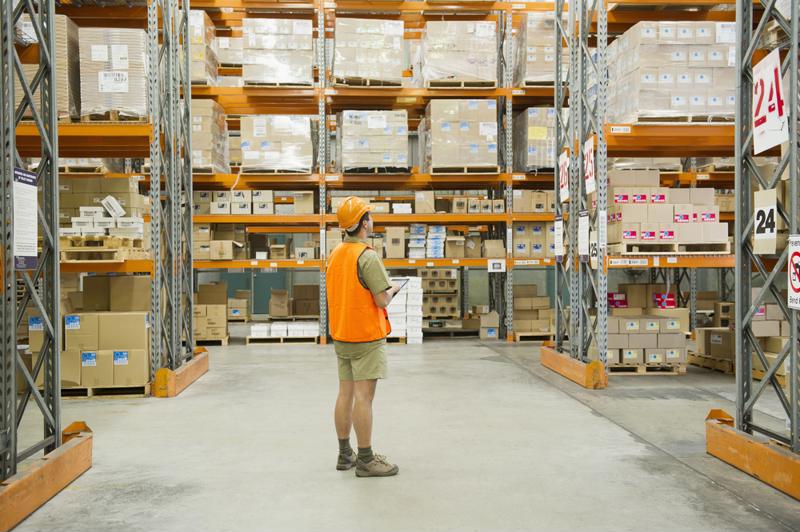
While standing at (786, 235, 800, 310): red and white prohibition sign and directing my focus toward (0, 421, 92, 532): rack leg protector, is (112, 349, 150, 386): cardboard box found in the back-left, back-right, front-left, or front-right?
front-right

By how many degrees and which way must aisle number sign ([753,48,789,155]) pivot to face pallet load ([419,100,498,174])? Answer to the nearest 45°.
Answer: approximately 90° to its right

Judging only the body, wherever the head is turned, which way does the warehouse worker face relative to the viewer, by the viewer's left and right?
facing away from the viewer and to the right of the viewer

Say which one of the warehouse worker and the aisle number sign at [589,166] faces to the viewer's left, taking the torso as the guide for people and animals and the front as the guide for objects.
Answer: the aisle number sign

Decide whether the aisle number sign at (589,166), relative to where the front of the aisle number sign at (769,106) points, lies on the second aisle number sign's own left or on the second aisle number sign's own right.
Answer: on the second aisle number sign's own right

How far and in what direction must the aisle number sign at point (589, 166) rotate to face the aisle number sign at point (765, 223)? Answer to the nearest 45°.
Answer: approximately 90° to its left

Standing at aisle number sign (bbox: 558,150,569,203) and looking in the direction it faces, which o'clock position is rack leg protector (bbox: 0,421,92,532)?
The rack leg protector is roughly at 10 o'clock from the aisle number sign.

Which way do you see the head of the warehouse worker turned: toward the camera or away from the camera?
away from the camera

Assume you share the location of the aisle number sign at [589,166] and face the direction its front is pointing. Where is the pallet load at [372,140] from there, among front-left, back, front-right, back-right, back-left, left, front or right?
front-right

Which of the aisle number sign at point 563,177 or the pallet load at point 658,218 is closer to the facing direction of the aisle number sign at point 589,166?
the aisle number sign

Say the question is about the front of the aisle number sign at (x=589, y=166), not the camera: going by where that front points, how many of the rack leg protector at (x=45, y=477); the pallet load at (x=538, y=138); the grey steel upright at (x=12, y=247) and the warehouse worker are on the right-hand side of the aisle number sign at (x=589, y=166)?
1

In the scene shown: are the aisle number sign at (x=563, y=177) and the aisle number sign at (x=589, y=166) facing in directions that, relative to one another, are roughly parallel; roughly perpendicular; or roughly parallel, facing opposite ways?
roughly parallel

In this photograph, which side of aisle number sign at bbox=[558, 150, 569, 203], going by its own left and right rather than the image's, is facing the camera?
left

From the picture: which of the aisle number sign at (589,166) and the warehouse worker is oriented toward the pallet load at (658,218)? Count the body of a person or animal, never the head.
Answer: the warehouse worker

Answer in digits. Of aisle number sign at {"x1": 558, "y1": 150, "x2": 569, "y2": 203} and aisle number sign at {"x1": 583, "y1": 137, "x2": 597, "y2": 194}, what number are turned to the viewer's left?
2

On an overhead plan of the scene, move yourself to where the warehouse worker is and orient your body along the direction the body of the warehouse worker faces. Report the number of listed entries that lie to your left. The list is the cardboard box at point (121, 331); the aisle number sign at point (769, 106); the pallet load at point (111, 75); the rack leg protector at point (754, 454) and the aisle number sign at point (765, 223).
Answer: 2

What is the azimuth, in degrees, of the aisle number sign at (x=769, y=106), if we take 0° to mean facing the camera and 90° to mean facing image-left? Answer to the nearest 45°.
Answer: approximately 45°

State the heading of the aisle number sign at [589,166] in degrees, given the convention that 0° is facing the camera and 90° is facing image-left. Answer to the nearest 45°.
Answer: approximately 90°
